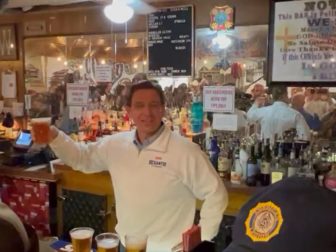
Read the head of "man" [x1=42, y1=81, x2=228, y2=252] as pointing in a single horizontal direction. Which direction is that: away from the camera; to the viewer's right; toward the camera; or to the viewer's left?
toward the camera

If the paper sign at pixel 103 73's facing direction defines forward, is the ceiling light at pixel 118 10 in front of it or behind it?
in front

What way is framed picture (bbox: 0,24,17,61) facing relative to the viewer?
toward the camera

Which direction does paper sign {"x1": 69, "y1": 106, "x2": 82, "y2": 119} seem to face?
toward the camera

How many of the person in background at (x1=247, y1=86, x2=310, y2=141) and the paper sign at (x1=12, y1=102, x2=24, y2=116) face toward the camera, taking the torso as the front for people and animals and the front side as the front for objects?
1

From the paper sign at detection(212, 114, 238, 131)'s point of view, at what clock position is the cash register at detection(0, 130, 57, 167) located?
The cash register is roughly at 3 o'clock from the paper sign.

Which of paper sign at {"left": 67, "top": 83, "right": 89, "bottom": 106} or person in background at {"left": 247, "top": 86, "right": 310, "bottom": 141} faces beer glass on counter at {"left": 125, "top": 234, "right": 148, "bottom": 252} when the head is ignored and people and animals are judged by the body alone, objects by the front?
the paper sign

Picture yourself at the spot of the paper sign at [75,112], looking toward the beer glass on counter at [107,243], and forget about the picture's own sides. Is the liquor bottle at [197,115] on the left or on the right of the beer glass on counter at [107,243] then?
left

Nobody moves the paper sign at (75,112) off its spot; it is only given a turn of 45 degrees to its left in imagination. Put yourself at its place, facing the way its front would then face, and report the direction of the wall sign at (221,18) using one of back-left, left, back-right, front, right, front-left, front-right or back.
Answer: front

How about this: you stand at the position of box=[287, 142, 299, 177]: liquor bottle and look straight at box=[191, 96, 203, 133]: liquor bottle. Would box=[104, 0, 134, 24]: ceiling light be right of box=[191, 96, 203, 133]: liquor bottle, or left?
left
